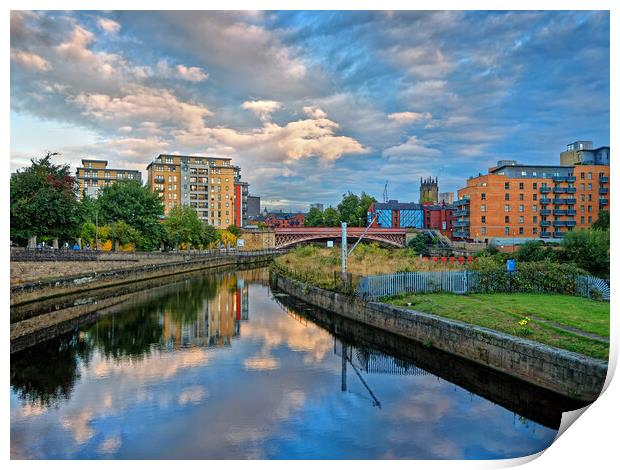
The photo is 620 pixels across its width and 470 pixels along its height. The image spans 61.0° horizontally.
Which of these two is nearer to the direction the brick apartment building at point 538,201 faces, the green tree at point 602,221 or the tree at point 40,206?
the green tree

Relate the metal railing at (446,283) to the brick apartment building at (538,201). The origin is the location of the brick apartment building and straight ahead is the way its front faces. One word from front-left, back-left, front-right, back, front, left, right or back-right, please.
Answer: front

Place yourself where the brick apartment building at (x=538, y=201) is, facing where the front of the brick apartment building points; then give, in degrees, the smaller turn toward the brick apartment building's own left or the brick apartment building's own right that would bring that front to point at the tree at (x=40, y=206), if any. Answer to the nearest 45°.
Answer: approximately 45° to the brick apartment building's own right

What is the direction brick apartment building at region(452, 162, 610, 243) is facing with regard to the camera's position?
facing the viewer

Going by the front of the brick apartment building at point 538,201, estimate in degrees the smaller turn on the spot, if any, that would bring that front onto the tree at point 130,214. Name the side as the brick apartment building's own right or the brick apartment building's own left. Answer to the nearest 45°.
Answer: approximately 90° to the brick apartment building's own right

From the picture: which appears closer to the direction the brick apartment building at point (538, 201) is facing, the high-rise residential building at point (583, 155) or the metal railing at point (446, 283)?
the metal railing

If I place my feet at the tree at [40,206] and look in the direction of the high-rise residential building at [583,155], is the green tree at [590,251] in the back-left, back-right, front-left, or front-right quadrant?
front-right

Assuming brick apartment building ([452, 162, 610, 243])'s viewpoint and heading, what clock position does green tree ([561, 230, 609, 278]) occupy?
The green tree is roughly at 12 o'clock from the brick apartment building.
